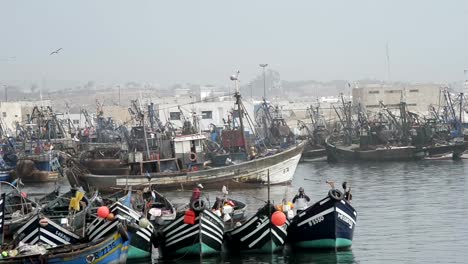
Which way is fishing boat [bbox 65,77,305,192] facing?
to the viewer's right

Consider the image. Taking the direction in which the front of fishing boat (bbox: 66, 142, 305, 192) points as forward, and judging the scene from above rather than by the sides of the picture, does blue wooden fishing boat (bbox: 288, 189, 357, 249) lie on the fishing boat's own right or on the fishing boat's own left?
on the fishing boat's own right

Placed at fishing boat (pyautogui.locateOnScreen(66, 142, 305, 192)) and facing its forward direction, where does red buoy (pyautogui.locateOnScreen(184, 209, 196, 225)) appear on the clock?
The red buoy is roughly at 3 o'clock from the fishing boat.

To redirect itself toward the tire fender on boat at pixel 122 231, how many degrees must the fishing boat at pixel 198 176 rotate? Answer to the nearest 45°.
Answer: approximately 90° to its right

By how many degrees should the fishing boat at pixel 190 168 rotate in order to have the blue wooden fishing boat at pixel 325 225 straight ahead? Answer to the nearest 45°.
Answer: approximately 90° to its right

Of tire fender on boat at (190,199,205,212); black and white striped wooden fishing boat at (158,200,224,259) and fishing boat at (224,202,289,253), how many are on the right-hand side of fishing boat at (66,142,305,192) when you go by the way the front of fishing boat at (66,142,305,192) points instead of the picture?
3

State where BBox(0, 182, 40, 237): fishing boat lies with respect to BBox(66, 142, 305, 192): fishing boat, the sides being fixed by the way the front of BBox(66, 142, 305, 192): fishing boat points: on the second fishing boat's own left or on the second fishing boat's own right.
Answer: on the second fishing boat's own right

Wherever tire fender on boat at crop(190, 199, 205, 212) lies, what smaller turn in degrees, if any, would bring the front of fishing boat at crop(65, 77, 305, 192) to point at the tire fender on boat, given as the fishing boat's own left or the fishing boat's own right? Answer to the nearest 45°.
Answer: approximately 90° to the fishing boat's own right

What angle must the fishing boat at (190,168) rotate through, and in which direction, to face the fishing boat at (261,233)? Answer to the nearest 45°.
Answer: approximately 90° to its right
